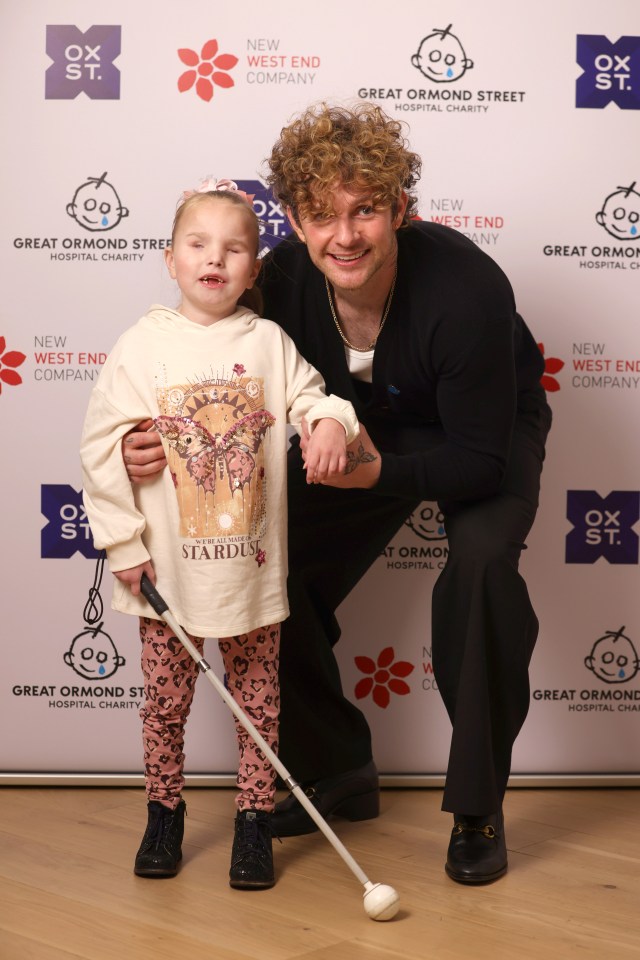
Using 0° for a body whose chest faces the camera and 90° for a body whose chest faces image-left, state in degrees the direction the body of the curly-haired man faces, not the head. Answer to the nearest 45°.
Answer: approximately 45°

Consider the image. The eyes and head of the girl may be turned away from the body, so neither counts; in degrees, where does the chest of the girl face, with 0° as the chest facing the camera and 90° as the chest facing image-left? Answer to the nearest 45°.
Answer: approximately 0°
